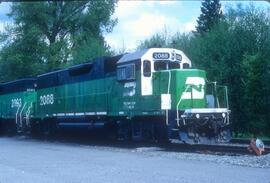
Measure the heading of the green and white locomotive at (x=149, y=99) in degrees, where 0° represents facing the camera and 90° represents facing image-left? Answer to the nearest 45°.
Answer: approximately 315°
